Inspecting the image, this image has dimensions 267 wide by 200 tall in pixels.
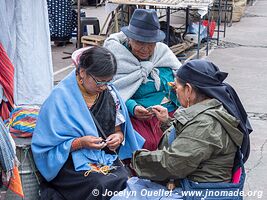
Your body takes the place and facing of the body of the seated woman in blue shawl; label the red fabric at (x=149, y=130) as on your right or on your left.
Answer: on your left

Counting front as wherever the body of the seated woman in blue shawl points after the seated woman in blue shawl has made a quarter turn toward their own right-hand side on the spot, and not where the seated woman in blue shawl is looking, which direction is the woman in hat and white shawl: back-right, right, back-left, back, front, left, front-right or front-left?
back

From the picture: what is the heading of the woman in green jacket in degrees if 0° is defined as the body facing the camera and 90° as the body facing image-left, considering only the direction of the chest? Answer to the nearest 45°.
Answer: approximately 90°

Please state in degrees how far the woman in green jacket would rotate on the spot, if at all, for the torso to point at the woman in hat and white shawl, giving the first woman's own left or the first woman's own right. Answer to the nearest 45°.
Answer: approximately 90° to the first woman's own right

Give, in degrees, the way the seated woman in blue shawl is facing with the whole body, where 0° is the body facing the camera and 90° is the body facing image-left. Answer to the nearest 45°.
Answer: approximately 315°

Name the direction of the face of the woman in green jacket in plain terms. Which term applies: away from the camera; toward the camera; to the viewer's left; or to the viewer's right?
to the viewer's left

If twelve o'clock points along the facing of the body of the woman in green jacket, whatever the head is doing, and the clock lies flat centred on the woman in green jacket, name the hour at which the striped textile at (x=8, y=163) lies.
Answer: The striped textile is roughly at 12 o'clock from the woman in green jacket.

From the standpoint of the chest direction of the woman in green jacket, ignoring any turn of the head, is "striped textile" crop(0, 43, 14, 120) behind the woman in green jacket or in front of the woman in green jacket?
in front

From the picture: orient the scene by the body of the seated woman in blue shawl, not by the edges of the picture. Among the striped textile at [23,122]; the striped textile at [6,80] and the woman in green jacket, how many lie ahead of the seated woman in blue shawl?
1

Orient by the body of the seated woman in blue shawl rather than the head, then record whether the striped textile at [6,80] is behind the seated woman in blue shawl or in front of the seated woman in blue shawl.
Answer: behind

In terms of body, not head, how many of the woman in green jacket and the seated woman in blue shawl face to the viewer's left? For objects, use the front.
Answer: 1

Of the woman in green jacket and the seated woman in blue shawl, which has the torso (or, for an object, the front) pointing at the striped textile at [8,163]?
the woman in green jacket

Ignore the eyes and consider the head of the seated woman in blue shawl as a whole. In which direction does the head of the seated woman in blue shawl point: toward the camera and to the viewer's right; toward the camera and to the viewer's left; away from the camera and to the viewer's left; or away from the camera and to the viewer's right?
toward the camera and to the viewer's right
